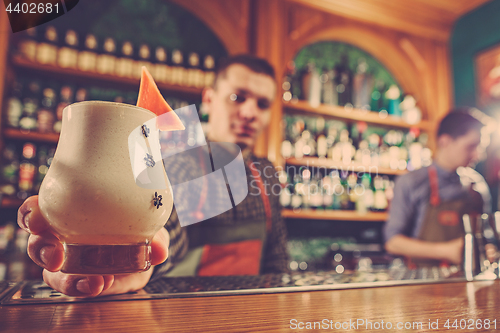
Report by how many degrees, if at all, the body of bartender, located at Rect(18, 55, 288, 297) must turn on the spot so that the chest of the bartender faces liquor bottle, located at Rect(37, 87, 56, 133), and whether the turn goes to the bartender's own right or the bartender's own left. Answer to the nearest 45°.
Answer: approximately 135° to the bartender's own right

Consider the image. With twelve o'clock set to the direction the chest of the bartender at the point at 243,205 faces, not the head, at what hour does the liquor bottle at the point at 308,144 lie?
The liquor bottle is roughly at 7 o'clock from the bartender.

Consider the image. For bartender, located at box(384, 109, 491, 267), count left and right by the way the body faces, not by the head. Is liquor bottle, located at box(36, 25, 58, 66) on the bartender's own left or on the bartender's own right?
on the bartender's own right

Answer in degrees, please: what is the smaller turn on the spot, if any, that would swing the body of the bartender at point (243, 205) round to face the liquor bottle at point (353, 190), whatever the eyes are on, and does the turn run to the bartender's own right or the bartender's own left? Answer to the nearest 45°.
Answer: approximately 135° to the bartender's own left

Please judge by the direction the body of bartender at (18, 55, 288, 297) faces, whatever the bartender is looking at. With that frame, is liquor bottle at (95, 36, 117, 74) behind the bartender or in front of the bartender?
behind

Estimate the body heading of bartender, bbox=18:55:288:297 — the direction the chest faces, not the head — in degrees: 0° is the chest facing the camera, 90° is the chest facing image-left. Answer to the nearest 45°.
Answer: approximately 0°

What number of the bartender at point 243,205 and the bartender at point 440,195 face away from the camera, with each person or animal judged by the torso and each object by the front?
0

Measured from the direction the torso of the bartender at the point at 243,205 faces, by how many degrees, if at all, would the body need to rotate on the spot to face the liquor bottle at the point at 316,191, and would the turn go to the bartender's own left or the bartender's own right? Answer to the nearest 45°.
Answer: approximately 135° to the bartender's own left
